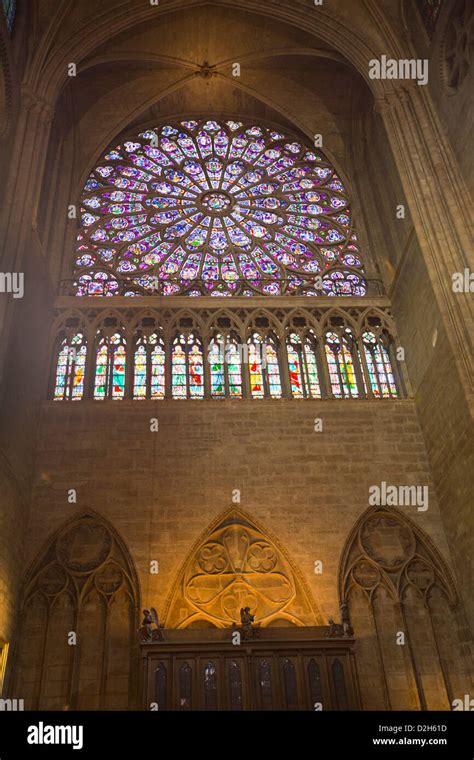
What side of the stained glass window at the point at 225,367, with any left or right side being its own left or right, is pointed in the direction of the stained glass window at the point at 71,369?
right

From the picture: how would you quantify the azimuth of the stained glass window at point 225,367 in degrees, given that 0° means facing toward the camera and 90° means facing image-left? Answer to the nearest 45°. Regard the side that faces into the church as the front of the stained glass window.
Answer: approximately 0°

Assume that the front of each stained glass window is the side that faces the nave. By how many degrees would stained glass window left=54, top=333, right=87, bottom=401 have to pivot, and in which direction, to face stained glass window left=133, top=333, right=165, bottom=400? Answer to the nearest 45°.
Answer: approximately 90° to its left

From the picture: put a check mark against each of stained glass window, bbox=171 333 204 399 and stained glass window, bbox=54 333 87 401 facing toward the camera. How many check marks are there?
2

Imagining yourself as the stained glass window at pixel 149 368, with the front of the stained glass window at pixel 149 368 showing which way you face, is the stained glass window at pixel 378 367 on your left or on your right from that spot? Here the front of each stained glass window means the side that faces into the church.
on your left

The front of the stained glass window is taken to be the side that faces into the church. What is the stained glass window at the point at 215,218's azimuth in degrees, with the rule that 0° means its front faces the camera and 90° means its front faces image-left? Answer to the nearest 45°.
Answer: approximately 0°

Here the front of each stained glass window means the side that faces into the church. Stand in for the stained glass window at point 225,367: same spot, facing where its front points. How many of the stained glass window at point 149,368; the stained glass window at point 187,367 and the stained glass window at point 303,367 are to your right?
2
